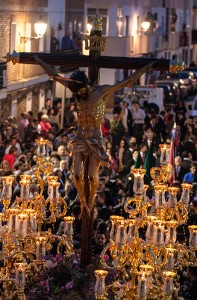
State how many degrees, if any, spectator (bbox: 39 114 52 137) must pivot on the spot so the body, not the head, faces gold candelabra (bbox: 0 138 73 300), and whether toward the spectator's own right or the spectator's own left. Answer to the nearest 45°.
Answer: approximately 45° to the spectator's own right

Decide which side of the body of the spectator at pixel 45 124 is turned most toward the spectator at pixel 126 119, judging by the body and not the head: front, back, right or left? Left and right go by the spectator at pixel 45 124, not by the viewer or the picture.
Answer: left

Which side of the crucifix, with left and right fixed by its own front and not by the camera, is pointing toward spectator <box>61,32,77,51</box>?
back

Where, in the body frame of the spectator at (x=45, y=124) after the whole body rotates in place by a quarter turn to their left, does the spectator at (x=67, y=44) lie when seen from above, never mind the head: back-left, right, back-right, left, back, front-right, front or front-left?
front-left

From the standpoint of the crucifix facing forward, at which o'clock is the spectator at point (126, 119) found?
The spectator is roughly at 6 o'clock from the crucifix.

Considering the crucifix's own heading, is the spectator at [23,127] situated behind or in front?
behind

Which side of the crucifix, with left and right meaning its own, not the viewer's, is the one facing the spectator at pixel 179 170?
back

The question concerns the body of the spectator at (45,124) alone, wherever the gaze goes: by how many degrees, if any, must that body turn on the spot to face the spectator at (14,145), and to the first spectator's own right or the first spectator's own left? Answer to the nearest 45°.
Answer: approximately 45° to the first spectator's own right

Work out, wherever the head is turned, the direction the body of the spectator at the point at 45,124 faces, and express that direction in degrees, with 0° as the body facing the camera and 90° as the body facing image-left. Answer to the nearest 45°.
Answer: approximately 315°

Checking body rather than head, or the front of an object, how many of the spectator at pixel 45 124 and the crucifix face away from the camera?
0
